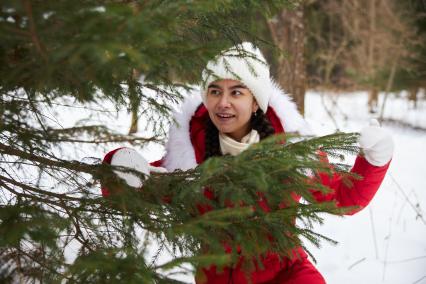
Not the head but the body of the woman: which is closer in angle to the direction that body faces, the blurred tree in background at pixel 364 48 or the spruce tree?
the spruce tree

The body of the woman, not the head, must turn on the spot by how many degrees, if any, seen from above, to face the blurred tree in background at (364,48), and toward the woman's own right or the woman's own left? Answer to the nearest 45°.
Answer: approximately 180°

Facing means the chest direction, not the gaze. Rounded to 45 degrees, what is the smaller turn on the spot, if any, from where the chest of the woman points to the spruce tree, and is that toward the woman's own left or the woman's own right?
0° — they already face it

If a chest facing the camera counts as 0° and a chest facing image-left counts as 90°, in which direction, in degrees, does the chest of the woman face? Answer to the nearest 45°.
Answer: approximately 0°
